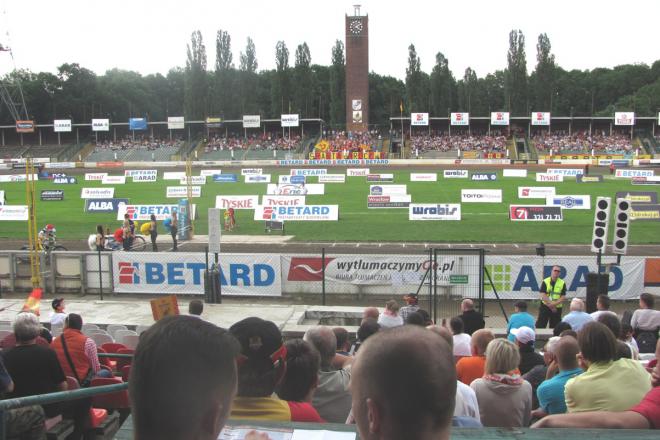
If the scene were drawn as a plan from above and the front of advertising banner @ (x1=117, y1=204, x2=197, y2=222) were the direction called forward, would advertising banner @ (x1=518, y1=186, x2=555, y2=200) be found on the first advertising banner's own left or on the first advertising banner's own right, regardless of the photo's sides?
on the first advertising banner's own left

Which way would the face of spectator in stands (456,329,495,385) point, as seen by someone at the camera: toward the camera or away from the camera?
away from the camera

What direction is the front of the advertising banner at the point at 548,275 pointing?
toward the camera

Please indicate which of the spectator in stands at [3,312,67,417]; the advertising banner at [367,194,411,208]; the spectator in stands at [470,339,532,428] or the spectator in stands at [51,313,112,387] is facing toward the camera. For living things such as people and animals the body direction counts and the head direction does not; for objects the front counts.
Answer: the advertising banner

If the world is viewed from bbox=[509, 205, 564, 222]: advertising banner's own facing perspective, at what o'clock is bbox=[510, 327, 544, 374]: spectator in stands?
The spectator in stands is roughly at 12 o'clock from the advertising banner.

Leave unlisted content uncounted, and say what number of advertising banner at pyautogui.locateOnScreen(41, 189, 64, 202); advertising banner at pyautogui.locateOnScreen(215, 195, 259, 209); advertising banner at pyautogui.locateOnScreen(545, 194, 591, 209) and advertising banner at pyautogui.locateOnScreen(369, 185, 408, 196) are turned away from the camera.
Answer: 0

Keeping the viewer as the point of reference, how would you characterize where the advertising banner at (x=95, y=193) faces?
facing the viewer

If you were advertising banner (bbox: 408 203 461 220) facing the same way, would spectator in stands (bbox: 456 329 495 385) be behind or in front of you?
in front

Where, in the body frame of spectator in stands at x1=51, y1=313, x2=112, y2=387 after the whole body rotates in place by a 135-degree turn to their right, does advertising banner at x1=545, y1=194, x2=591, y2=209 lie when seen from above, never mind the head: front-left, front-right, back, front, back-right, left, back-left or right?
back-left

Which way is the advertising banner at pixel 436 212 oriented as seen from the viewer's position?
toward the camera

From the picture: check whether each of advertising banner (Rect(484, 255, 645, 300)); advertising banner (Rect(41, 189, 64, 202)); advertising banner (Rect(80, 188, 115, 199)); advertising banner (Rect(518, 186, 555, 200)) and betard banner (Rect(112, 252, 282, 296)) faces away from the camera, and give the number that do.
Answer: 0

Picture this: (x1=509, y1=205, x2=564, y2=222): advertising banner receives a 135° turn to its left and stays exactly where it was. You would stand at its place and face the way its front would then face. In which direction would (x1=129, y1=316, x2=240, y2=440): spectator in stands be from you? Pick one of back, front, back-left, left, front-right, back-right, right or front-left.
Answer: back-right

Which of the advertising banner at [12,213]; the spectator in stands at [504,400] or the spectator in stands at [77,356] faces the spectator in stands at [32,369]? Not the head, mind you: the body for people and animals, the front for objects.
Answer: the advertising banner

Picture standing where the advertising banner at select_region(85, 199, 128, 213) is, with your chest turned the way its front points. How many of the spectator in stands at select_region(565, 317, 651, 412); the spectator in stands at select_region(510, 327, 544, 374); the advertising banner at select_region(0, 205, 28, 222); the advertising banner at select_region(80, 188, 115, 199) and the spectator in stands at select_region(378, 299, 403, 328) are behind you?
1

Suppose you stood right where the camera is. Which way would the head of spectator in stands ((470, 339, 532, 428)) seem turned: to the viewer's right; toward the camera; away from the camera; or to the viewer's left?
away from the camera

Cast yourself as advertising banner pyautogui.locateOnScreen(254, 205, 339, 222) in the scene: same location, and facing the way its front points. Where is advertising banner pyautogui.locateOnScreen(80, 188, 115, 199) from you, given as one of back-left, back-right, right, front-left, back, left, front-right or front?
back-right

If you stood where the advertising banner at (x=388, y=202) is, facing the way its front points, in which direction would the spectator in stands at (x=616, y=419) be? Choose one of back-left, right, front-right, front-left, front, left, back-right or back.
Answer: front

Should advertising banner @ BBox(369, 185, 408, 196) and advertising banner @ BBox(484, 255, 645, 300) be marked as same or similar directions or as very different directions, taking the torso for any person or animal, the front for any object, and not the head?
same or similar directions

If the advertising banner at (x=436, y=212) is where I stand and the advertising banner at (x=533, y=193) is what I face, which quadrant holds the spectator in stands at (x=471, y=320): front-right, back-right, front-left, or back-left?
back-right

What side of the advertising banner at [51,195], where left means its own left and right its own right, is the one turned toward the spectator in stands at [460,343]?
front

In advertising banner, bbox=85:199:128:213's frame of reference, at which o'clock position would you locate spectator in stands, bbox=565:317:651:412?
The spectator in stands is roughly at 12 o'clock from the advertising banner.

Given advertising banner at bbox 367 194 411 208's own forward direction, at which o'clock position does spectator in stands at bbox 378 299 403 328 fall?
The spectator in stands is roughly at 12 o'clock from the advertising banner.

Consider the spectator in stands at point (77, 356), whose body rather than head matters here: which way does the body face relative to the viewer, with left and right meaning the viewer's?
facing away from the viewer and to the right of the viewer
